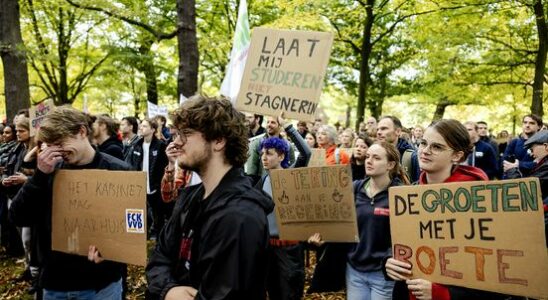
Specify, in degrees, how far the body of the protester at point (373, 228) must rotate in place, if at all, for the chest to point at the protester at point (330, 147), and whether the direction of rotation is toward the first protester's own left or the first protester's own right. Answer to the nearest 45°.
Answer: approximately 135° to the first protester's own right

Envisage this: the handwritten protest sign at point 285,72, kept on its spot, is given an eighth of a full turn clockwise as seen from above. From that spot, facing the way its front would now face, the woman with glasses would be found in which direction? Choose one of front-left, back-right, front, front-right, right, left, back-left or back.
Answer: left

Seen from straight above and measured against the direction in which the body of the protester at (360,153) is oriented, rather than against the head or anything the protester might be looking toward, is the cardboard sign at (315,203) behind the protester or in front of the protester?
in front

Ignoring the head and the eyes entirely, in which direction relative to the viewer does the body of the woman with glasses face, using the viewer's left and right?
facing the viewer and to the left of the viewer

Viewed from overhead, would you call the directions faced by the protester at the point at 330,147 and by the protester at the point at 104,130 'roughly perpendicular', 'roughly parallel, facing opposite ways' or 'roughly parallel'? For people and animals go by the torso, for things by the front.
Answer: roughly parallel

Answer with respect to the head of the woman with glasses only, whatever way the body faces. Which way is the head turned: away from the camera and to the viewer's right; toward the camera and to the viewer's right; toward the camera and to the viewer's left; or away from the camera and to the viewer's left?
toward the camera and to the viewer's left

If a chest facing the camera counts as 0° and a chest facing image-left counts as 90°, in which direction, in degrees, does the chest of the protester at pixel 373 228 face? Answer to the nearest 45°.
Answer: approximately 45°

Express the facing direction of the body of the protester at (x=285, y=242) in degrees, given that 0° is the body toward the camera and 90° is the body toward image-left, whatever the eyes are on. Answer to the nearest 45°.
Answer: approximately 45°

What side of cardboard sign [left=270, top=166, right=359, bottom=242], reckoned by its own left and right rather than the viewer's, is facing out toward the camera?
front

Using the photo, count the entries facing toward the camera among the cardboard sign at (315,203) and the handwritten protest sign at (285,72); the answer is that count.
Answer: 2

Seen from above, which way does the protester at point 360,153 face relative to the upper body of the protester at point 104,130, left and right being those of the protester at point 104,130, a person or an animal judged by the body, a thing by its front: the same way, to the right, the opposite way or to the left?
the same way

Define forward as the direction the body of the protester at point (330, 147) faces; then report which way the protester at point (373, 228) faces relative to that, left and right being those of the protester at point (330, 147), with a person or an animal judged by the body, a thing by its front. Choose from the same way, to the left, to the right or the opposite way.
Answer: the same way

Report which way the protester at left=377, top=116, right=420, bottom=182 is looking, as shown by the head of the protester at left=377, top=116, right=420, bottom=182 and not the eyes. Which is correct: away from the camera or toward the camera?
toward the camera
